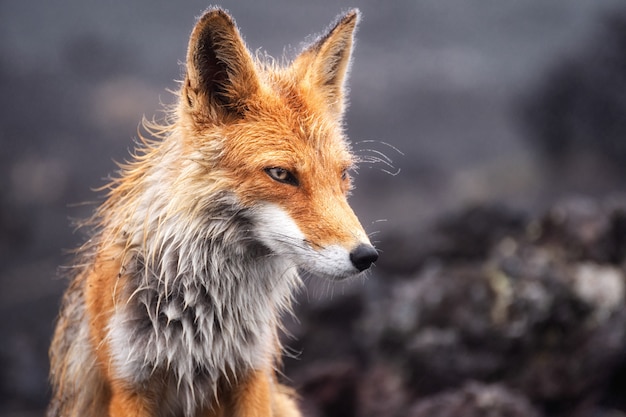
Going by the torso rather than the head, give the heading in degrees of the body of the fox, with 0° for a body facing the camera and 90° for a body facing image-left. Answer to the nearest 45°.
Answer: approximately 315°

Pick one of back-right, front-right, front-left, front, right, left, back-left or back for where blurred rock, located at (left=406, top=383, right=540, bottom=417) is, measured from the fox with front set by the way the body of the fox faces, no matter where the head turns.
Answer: left
